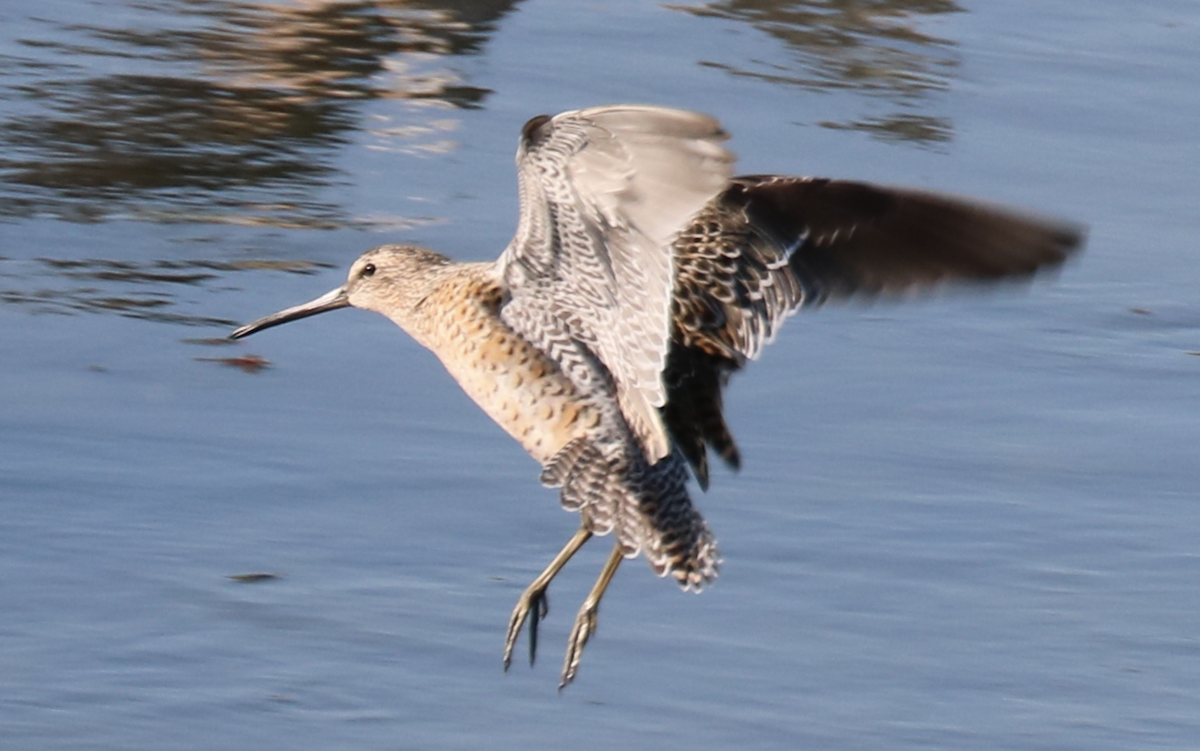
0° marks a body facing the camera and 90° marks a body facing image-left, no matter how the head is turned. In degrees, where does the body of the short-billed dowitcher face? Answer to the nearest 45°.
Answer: approximately 90°
